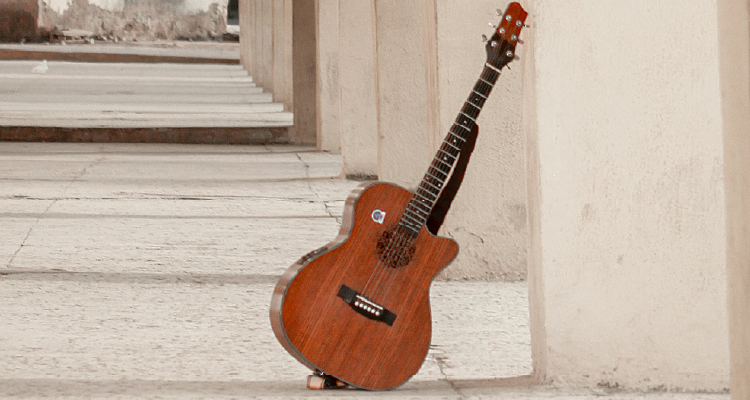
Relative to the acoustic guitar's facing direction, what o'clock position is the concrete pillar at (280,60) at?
The concrete pillar is roughly at 6 o'clock from the acoustic guitar.

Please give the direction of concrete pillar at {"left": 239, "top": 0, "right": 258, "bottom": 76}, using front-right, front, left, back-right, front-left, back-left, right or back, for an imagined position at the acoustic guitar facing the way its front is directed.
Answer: back

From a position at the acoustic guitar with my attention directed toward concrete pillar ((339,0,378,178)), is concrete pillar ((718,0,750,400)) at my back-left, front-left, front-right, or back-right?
back-right

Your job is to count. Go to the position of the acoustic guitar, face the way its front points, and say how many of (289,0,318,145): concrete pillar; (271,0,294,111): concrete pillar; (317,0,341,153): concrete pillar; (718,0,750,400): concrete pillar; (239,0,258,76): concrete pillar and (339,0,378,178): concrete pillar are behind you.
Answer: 5

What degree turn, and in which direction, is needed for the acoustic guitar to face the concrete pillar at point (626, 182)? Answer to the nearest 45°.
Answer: approximately 90° to its left

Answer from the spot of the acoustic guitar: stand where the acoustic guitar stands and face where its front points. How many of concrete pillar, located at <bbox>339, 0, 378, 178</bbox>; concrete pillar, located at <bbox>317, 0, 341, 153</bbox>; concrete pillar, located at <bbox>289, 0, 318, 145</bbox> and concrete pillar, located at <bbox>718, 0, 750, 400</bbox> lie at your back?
3

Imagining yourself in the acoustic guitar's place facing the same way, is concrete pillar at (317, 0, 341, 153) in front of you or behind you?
behind

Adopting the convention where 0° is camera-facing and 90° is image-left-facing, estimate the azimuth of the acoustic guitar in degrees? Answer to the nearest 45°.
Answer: approximately 0°

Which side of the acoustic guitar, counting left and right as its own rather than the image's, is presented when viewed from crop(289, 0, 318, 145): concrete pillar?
back

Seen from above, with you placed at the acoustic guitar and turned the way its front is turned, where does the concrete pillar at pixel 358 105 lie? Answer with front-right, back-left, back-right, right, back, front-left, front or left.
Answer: back

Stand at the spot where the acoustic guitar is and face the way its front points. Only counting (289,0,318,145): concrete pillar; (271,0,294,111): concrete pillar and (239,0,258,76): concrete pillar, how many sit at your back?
3
